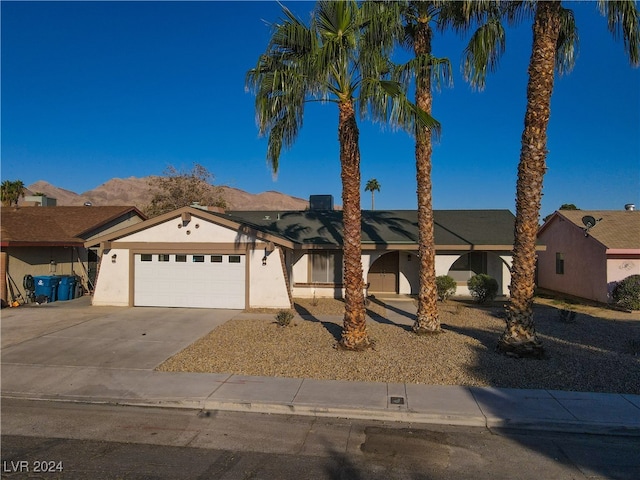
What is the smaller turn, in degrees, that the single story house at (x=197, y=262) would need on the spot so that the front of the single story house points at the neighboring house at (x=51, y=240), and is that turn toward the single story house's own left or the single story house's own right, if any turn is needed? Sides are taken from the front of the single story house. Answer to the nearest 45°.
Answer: approximately 135° to the single story house's own right

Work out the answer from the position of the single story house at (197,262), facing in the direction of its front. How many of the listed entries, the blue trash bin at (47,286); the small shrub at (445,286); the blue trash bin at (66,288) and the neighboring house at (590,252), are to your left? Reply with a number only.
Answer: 2

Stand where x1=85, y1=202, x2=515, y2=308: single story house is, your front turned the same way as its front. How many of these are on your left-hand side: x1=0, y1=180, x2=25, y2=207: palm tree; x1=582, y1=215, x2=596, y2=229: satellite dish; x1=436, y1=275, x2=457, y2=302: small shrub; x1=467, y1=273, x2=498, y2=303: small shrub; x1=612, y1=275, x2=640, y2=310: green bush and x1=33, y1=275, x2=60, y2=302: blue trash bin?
4

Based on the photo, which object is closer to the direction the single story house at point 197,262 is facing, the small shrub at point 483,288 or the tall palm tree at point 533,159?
the tall palm tree

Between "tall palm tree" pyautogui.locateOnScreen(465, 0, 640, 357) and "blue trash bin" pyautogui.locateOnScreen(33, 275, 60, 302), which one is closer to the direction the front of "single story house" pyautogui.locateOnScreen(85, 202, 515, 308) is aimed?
the tall palm tree

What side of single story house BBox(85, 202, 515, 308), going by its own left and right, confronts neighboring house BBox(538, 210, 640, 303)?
left

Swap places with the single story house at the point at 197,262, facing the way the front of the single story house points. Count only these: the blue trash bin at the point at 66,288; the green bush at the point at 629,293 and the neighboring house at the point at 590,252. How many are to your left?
2

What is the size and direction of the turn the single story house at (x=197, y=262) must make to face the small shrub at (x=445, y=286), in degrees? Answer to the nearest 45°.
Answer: approximately 90° to its left

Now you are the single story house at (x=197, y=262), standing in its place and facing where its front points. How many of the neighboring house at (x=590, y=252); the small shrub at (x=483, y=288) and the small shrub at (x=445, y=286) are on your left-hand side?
3

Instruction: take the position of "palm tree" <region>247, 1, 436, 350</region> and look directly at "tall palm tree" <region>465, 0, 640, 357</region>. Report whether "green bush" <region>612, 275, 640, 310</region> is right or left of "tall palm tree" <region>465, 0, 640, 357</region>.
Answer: left

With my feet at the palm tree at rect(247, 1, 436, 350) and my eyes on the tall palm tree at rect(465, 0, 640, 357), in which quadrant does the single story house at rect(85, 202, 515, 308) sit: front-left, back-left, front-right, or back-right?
back-left

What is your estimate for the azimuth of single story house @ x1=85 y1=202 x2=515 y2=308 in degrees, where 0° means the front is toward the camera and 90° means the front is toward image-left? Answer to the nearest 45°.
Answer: approximately 0°
